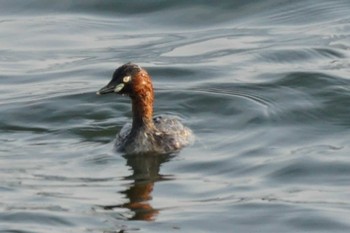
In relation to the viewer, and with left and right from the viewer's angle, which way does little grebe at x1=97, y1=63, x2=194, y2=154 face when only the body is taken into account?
facing the viewer and to the left of the viewer
